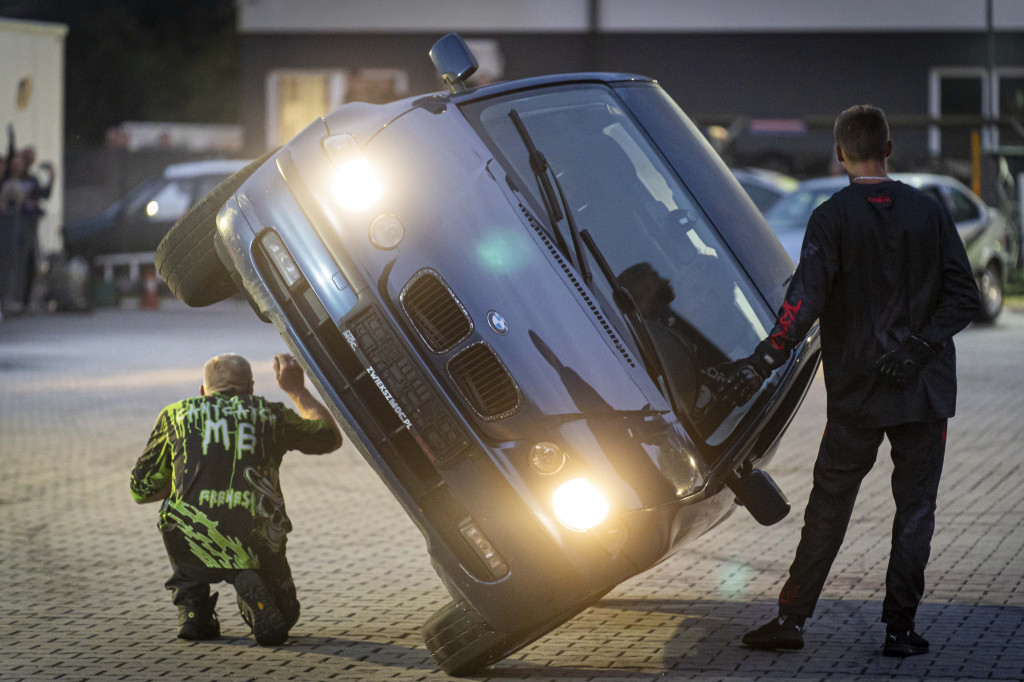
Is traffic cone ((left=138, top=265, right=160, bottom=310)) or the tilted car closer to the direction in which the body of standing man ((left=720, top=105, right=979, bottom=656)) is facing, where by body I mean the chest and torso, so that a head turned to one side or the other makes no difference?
the traffic cone

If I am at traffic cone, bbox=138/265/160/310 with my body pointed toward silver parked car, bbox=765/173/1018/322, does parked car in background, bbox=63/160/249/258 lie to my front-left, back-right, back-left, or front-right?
back-left

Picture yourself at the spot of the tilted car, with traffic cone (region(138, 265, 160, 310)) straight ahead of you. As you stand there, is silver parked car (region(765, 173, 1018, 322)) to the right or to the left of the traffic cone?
right

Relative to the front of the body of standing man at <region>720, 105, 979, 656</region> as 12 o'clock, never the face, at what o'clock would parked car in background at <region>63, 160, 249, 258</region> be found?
The parked car in background is roughly at 11 o'clock from the standing man.

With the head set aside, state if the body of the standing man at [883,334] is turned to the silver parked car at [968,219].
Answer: yes

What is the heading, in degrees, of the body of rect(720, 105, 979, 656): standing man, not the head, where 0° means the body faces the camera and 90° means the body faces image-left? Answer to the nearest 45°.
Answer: approximately 180°

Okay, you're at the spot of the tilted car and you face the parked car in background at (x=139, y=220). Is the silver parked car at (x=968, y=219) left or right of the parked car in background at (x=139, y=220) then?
right

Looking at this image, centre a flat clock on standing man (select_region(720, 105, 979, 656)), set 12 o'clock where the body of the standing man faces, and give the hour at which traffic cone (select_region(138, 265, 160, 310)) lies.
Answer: The traffic cone is roughly at 11 o'clock from the standing man.

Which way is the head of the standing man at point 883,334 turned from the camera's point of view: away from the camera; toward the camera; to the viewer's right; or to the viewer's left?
away from the camera

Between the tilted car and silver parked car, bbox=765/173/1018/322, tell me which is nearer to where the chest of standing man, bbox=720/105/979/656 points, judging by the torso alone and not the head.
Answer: the silver parked car

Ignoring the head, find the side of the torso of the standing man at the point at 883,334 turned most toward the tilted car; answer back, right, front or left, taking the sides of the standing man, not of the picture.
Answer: left
